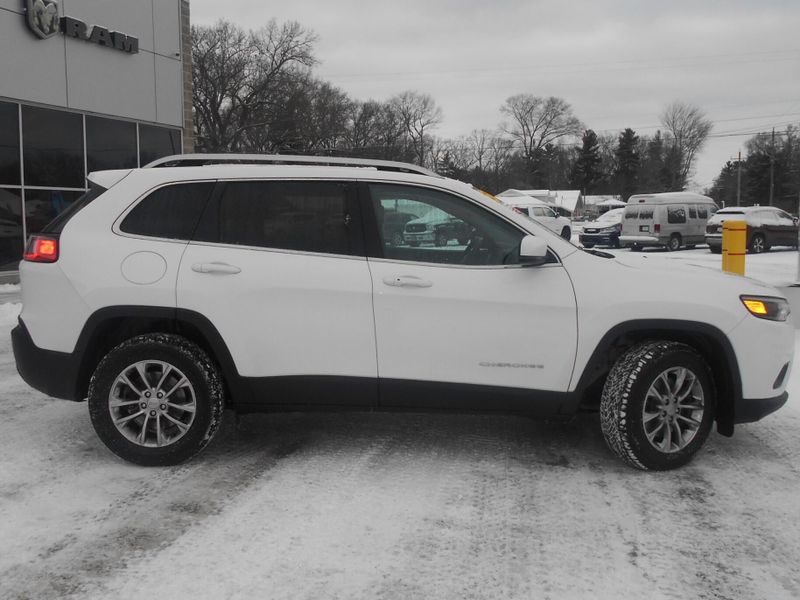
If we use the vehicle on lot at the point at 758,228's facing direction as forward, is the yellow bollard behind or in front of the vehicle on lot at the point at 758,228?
behind

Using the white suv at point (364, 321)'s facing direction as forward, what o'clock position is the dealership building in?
The dealership building is roughly at 8 o'clock from the white suv.

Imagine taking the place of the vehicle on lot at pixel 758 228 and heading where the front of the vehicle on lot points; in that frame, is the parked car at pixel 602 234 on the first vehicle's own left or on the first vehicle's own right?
on the first vehicle's own left

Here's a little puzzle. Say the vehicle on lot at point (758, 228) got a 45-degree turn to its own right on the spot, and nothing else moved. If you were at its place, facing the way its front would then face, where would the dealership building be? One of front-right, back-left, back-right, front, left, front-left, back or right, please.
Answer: back-right

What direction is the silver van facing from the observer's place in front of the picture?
facing away from the viewer and to the right of the viewer

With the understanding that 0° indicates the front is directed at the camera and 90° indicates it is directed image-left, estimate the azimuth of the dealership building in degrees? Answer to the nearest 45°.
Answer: approximately 315°

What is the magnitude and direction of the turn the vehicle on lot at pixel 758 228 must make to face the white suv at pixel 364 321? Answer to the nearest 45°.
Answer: approximately 135° to its right

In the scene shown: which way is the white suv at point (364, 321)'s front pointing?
to the viewer's right

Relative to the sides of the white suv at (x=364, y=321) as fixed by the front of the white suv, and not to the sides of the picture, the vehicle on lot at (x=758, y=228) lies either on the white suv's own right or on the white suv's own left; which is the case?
on the white suv's own left

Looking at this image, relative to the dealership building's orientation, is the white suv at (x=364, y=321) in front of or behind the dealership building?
in front

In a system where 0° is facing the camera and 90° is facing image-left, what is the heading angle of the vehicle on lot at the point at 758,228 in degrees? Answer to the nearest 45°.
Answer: approximately 225°

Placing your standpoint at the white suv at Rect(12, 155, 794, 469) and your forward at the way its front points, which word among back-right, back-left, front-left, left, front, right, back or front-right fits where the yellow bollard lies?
front-left
